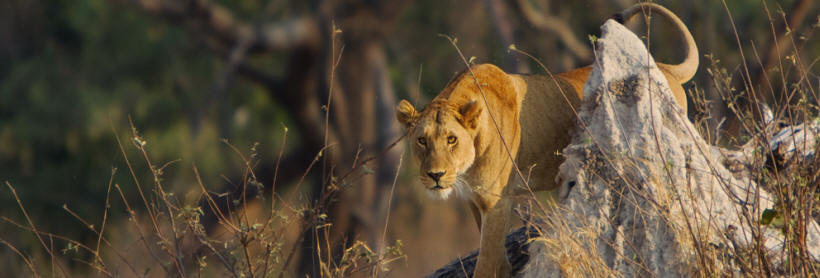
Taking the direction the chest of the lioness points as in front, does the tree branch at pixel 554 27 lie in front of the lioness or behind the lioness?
behind

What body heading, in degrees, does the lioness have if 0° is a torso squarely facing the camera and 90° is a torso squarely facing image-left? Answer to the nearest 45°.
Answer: approximately 45°

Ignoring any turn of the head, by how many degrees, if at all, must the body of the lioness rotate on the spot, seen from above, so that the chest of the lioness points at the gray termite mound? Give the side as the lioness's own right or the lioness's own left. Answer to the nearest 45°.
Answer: approximately 135° to the lioness's own left
